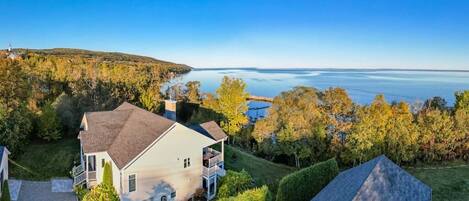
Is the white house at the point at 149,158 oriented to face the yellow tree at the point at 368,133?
no

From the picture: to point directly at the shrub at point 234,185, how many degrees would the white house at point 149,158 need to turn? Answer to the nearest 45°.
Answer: approximately 135° to its left

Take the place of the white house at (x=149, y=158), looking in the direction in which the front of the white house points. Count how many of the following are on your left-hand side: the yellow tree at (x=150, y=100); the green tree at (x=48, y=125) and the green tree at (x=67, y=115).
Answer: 0

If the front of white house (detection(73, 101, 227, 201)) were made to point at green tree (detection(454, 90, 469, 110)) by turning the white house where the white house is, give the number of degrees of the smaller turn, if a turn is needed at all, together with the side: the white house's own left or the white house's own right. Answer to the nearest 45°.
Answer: approximately 135° to the white house's own left

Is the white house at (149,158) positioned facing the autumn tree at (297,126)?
no

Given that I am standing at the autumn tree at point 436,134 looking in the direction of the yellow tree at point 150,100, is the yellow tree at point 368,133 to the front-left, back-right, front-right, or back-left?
front-left

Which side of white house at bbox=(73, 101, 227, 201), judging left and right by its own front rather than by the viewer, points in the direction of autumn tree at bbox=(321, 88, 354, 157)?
back

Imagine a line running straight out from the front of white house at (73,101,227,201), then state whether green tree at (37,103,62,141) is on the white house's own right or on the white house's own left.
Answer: on the white house's own right

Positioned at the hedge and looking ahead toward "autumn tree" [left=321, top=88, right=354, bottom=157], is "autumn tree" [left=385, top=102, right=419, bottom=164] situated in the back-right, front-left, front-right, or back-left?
front-right

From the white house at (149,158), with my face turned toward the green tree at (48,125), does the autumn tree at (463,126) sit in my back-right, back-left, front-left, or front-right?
back-right

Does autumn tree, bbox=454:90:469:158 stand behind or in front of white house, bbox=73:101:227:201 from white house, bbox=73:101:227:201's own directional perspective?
behind

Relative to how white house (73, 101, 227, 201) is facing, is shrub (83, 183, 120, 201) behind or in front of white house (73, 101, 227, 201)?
in front

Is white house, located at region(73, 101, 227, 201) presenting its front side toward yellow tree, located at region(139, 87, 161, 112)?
no

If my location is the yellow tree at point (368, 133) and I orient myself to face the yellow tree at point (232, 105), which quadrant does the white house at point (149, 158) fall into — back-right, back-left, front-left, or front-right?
front-left
